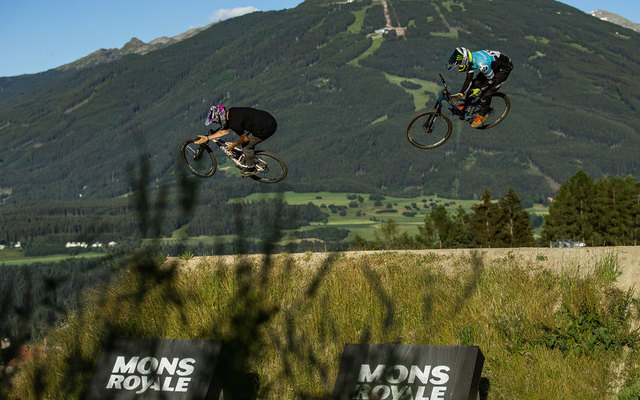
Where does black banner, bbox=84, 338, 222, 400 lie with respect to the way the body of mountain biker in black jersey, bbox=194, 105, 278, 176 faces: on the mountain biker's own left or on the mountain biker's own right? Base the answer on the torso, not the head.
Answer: on the mountain biker's own left

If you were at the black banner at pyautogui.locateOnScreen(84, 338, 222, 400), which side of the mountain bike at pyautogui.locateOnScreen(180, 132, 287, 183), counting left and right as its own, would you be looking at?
left

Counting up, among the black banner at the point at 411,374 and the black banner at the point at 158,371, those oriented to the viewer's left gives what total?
0

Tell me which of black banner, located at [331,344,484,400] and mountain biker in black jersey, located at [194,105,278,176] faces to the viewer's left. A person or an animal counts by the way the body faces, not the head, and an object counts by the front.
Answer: the mountain biker in black jersey

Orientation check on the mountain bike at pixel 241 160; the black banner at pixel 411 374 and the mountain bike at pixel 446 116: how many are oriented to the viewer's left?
2

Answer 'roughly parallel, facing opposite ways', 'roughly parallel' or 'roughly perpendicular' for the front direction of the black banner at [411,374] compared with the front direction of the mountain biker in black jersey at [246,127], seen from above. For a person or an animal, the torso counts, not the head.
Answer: roughly perpendicular

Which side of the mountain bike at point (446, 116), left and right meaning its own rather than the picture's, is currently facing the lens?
left

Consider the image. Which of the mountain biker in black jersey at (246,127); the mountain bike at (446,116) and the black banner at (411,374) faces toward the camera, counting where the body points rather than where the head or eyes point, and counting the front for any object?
the black banner

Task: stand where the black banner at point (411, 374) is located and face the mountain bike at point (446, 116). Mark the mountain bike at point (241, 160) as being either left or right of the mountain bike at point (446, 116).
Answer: left

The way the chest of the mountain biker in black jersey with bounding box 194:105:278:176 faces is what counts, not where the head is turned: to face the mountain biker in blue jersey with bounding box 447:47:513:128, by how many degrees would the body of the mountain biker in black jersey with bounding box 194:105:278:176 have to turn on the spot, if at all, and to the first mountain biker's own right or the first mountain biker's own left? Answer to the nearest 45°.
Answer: approximately 180°

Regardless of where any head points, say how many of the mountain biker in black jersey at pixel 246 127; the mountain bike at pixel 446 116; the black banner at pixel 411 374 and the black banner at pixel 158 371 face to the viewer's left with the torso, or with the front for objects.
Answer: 2

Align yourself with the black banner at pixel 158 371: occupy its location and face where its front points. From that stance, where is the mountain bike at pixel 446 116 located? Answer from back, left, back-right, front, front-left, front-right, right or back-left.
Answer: back-left

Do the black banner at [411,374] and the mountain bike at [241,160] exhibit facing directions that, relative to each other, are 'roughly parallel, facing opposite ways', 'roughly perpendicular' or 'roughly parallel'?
roughly perpendicular

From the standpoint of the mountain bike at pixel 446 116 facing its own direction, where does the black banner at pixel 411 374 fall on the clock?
The black banner is roughly at 9 o'clock from the mountain bike.

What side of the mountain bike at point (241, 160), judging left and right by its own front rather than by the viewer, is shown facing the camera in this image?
left

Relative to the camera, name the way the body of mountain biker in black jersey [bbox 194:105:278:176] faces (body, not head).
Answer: to the viewer's left
